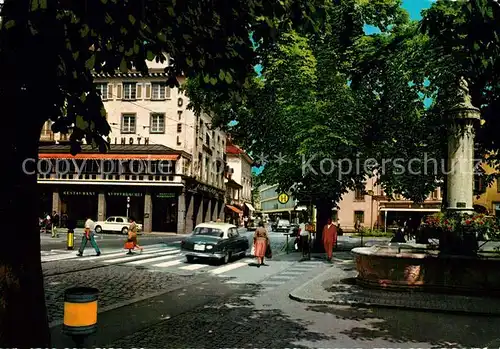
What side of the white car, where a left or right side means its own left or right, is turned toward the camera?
left

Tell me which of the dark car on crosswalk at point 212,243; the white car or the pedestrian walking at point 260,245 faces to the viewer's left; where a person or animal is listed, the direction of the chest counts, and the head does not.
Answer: the white car
